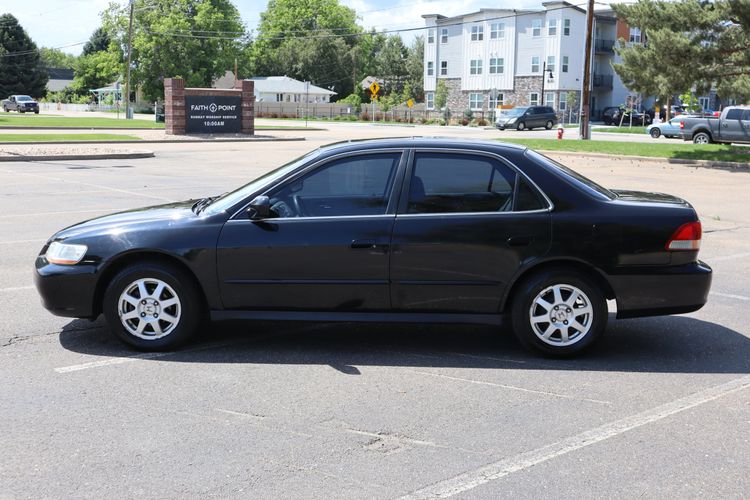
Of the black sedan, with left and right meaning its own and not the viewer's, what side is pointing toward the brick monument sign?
right

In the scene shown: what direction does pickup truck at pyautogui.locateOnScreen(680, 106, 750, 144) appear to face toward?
to the viewer's right

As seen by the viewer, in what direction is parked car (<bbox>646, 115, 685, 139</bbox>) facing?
to the viewer's left

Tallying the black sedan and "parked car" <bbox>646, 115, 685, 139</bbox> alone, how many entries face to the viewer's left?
2

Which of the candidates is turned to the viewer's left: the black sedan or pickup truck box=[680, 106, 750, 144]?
the black sedan

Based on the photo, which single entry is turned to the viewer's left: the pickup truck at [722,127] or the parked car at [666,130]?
the parked car

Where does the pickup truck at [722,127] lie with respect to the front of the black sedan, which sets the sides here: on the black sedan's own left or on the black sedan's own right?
on the black sedan's own right

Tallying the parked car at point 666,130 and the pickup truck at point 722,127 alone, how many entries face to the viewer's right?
1

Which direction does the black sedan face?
to the viewer's left

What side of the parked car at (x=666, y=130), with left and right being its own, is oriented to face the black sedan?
left

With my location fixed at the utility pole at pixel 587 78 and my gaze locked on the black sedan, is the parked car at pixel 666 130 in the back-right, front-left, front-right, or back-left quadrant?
back-left
